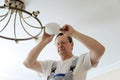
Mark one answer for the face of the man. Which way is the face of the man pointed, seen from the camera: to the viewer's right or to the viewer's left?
to the viewer's left

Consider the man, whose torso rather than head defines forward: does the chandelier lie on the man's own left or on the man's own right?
on the man's own right

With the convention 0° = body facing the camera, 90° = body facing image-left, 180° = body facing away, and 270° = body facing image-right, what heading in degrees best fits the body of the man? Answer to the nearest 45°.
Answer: approximately 45°
